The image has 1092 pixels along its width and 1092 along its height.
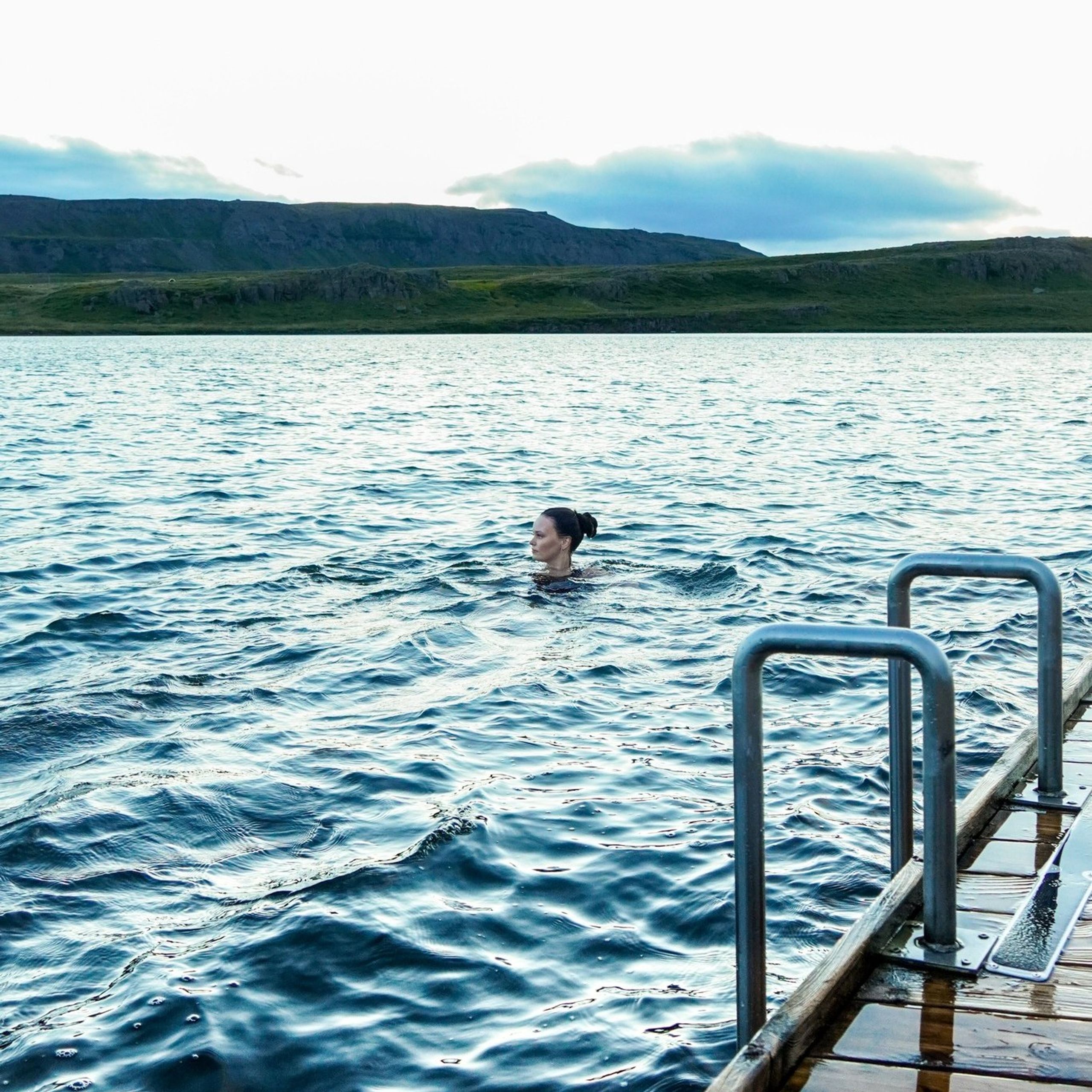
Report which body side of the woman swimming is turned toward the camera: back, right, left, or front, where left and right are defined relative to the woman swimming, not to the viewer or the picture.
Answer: left

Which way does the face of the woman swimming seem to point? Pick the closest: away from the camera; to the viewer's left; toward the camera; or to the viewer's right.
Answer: to the viewer's left

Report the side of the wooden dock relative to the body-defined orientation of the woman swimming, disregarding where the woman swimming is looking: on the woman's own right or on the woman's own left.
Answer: on the woman's own left
